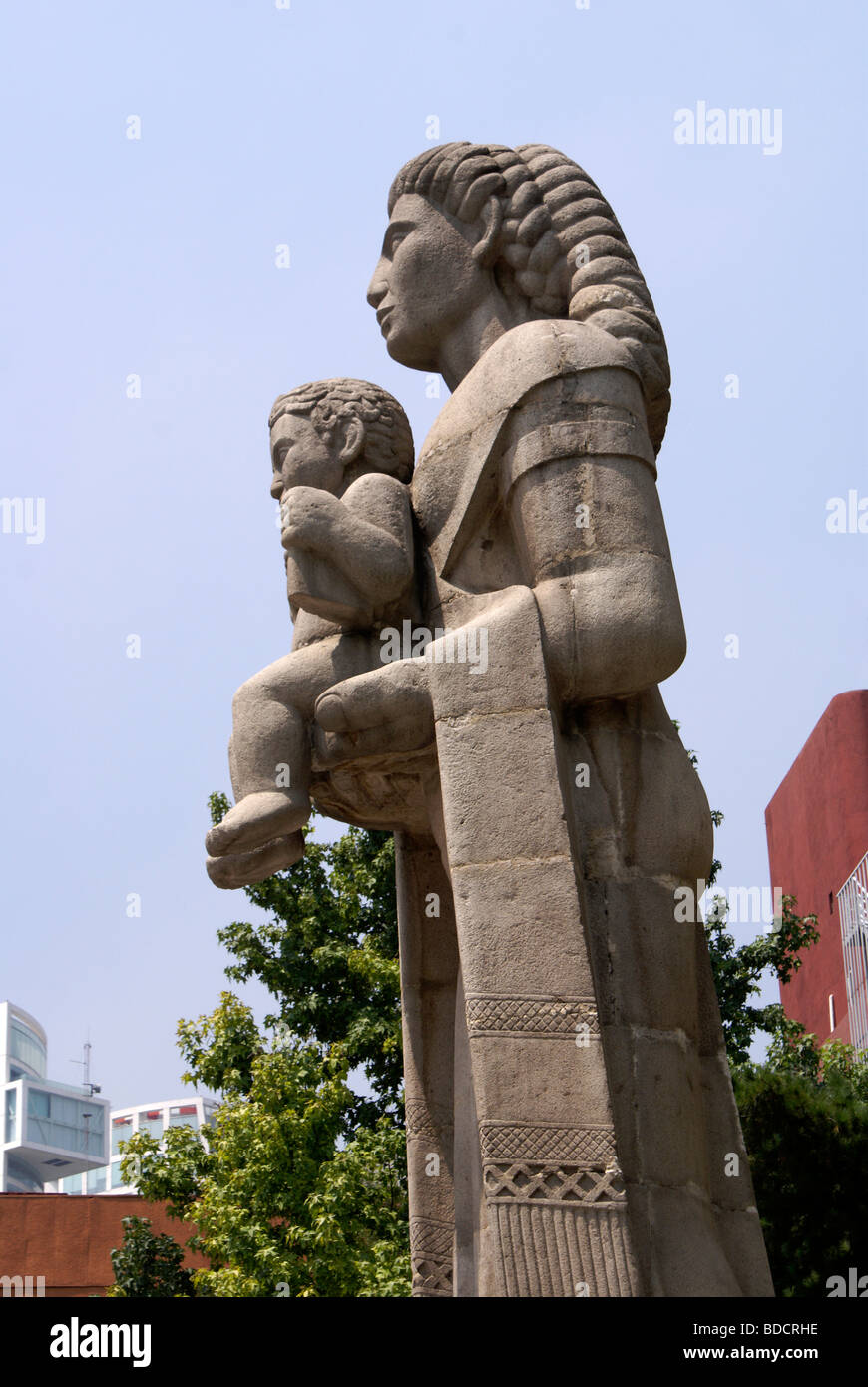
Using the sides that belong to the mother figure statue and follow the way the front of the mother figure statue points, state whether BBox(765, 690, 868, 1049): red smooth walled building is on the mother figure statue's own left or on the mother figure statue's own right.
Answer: on the mother figure statue's own right

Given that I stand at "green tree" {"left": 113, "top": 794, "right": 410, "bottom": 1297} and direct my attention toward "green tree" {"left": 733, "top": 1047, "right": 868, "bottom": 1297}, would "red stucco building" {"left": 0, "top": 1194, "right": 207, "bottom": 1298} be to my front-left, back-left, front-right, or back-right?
back-left

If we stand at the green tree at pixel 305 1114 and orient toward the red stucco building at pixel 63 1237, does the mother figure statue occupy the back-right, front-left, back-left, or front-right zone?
back-left

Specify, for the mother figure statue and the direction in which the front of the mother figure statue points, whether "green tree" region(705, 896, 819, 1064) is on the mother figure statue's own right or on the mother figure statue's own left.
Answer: on the mother figure statue's own right

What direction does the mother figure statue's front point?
to the viewer's left

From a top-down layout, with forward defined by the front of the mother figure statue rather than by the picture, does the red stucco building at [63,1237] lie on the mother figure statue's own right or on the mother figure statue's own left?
on the mother figure statue's own right

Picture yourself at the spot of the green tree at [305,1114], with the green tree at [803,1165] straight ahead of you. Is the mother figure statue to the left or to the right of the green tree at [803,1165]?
right

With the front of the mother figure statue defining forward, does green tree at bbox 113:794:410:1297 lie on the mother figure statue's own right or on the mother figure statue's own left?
on the mother figure statue's own right

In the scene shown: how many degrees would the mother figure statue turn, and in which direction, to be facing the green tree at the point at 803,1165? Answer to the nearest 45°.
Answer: approximately 90° to its right
